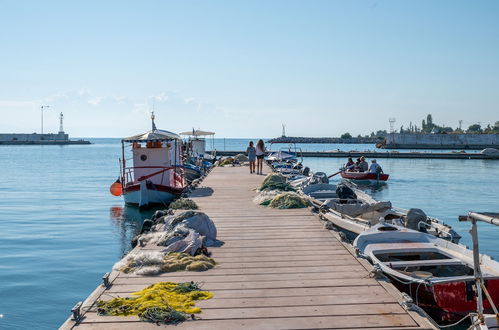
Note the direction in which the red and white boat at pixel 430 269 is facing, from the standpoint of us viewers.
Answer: facing away from the viewer and to the left of the viewer

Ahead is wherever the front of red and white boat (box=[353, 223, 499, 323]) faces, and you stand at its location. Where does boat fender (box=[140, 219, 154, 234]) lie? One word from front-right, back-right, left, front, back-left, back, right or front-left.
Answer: front-left

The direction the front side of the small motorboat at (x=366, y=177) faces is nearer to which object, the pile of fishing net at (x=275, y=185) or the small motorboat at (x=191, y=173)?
the small motorboat

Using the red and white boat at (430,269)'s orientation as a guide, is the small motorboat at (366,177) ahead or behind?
ahead

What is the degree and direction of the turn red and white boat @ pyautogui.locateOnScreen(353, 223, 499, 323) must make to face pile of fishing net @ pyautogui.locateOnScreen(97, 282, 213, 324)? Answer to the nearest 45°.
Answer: approximately 90° to its left

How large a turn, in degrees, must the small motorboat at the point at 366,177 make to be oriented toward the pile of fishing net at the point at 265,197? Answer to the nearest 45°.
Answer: approximately 90° to its left

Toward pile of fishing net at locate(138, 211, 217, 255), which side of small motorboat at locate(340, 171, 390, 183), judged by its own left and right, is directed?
left

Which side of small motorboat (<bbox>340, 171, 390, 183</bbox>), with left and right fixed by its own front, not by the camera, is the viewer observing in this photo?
left

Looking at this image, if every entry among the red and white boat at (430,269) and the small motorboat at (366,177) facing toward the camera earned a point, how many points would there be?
0
